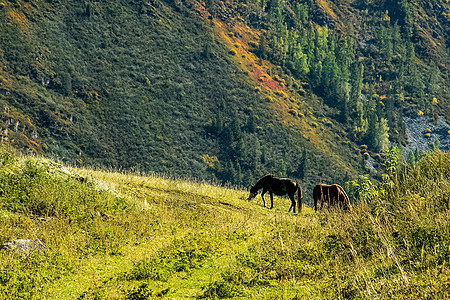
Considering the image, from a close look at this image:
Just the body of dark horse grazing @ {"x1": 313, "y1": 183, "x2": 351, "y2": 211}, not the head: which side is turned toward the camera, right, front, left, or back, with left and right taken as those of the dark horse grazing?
right

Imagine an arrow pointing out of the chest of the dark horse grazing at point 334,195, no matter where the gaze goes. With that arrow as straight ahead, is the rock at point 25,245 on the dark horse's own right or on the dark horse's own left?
on the dark horse's own right
